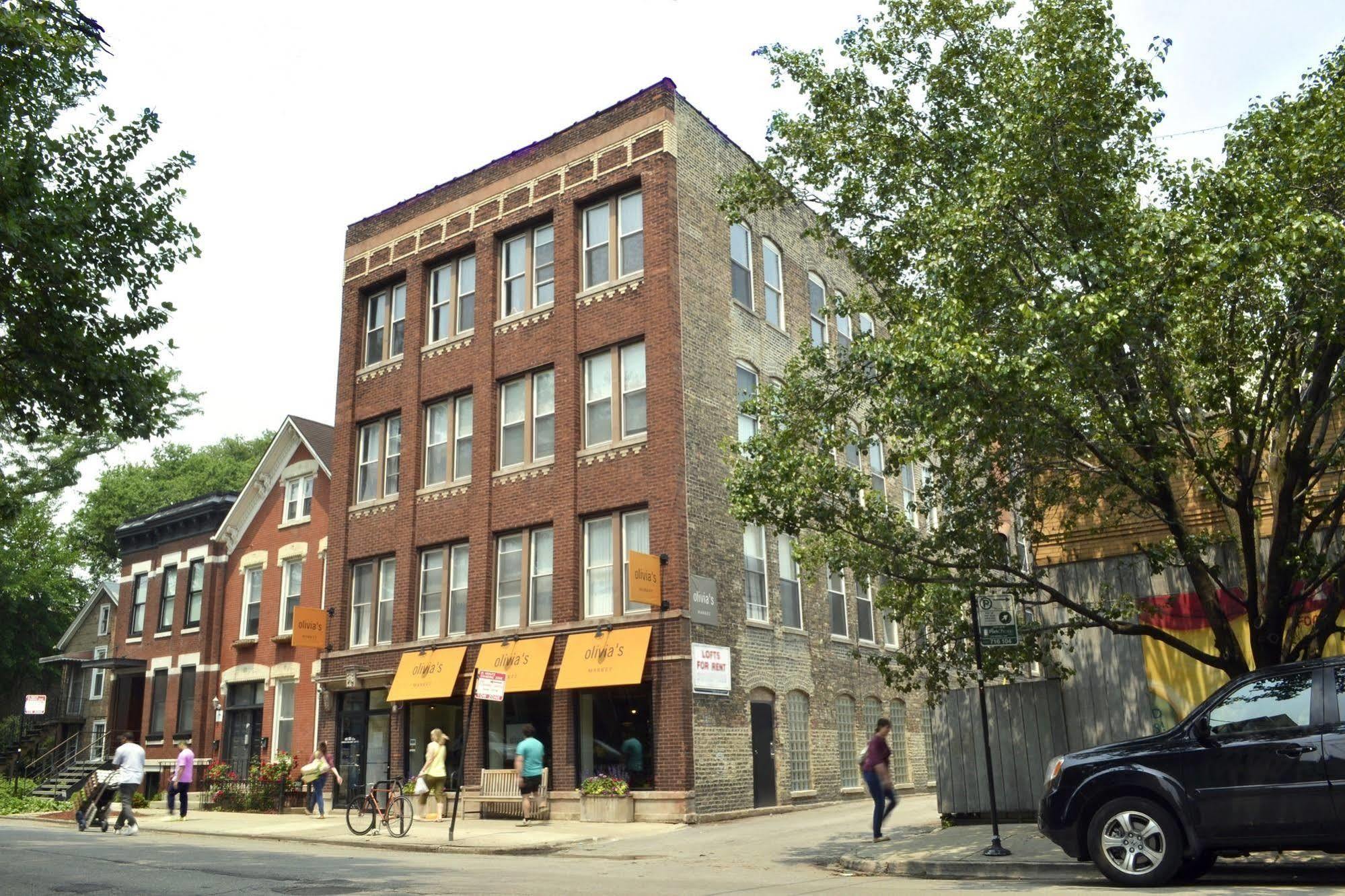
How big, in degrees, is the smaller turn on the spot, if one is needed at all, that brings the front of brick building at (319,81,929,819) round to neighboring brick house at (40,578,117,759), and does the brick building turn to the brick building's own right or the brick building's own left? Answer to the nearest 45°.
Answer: approximately 90° to the brick building's own right

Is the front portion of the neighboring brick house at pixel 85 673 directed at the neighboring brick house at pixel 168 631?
no

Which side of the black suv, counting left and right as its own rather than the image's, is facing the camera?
left

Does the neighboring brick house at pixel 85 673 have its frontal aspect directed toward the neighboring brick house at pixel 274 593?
no

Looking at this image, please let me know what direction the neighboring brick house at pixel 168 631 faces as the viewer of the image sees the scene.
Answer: facing the viewer and to the left of the viewer

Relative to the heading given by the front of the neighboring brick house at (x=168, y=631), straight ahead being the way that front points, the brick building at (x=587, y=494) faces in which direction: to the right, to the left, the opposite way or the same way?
the same way

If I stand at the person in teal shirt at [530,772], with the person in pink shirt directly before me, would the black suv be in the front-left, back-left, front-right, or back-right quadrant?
back-left

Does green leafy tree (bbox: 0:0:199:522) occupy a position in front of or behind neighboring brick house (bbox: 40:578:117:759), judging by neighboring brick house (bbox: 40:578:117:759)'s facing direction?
in front

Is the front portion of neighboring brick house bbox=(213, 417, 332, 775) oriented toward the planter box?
no

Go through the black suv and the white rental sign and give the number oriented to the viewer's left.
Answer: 1
